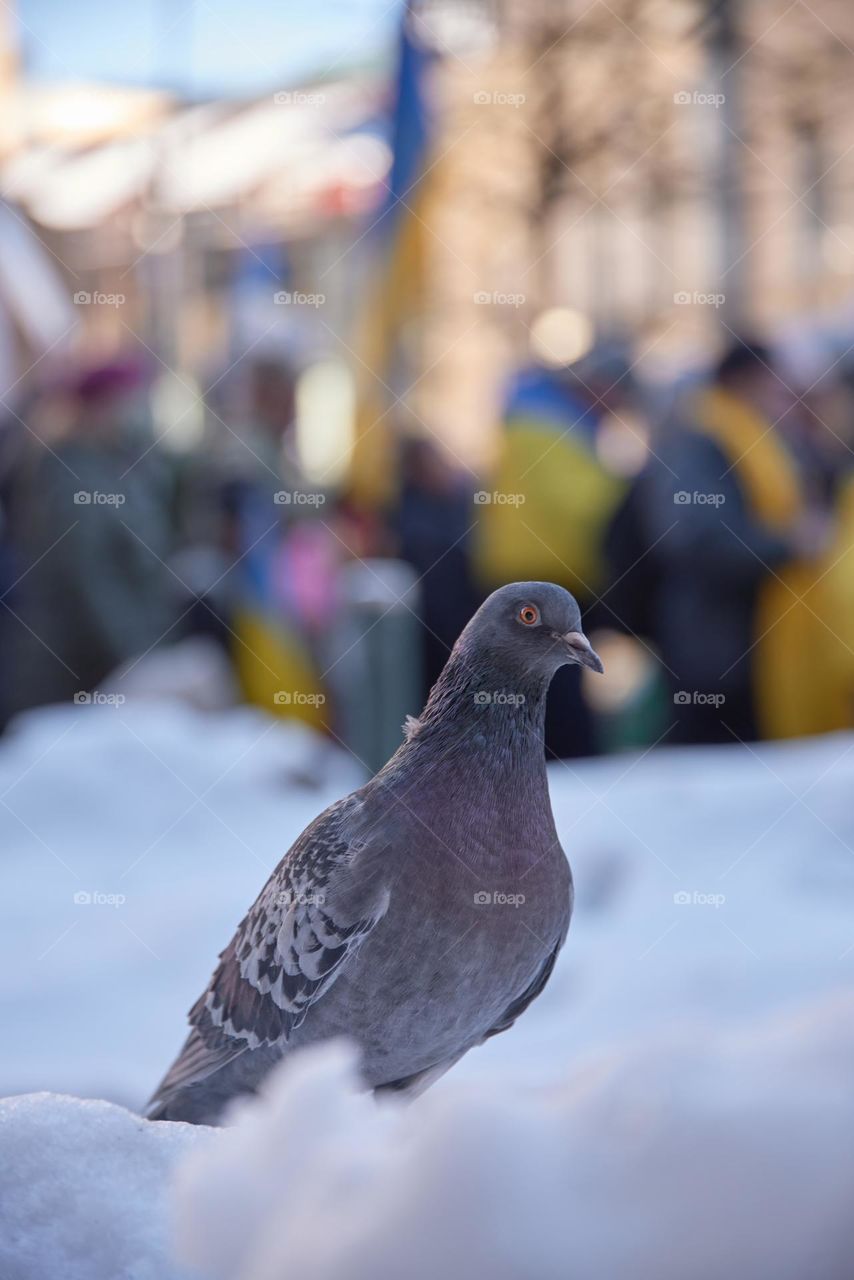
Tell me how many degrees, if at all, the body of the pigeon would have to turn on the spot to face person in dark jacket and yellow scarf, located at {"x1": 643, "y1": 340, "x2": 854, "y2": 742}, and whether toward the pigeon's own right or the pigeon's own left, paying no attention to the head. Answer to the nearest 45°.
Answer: approximately 135° to the pigeon's own left

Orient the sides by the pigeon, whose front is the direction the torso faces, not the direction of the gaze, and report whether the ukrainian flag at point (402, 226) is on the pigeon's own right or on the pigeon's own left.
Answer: on the pigeon's own left

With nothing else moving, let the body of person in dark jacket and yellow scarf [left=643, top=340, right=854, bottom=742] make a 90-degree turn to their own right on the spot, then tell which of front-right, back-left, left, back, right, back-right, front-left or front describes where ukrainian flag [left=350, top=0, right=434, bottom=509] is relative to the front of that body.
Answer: back-right

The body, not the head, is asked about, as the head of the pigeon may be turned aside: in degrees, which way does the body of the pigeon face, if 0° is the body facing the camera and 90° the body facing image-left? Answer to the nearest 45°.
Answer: approximately 315°
